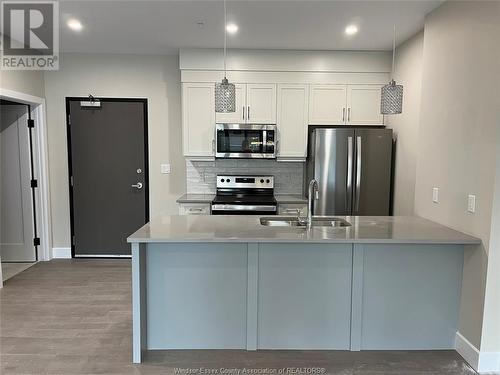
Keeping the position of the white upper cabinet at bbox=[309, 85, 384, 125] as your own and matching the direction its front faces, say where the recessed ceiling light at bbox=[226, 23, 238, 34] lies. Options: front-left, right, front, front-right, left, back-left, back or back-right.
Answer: front-right

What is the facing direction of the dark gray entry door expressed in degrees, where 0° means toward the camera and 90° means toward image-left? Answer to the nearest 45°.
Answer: approximately 0°

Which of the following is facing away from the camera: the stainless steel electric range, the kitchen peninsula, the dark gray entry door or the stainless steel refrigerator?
the kitchen peninsula

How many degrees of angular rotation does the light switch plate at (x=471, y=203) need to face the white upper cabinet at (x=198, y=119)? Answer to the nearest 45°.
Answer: approximately 45° to its right

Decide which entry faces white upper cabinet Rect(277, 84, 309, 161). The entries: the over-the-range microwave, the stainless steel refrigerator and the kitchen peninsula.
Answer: the kitchen peninsula

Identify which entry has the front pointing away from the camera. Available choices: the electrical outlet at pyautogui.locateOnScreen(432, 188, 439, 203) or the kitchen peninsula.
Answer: the kitchen peninsula

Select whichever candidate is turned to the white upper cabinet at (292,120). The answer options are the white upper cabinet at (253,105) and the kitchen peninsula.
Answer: the kitchen peninsula

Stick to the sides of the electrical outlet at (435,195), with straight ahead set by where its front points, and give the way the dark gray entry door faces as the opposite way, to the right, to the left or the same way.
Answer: to the left

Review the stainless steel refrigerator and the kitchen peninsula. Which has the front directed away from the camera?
the kitchen peninsula

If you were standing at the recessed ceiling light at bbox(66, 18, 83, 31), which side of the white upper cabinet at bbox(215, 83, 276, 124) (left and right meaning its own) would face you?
right

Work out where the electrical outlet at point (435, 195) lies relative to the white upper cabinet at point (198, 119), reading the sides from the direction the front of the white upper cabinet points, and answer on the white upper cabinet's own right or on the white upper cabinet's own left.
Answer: on the white upper cabinet's own left
